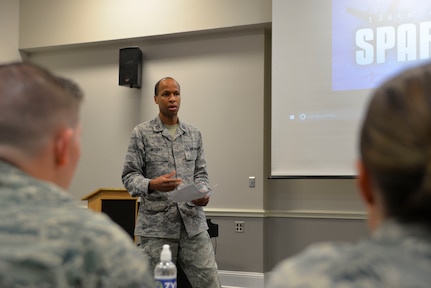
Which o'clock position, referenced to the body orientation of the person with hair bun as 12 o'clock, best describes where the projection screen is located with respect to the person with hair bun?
The projection screen is roughly at 12 o'clock from the person with hair bun.

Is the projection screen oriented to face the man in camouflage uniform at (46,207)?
yes

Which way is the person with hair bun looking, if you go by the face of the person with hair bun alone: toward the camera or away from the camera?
away from the camera

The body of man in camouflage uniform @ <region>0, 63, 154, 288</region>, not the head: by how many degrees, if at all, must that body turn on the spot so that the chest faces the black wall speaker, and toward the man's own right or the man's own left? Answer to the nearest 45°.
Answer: approximately 45° to the man's own left

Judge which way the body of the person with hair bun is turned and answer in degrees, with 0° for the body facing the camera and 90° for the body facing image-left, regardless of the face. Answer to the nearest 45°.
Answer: approximately 180°

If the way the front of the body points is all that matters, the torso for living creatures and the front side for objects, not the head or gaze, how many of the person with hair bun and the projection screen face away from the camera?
1

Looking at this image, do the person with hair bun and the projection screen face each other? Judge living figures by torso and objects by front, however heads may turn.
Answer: yes

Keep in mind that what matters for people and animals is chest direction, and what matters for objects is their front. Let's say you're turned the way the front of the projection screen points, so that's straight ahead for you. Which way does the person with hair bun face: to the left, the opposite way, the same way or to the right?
the opposite way

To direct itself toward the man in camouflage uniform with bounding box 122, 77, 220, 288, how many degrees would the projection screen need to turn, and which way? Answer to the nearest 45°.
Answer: approximately 45° to its right

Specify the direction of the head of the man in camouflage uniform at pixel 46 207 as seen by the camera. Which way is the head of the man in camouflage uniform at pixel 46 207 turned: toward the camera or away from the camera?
away from the camera

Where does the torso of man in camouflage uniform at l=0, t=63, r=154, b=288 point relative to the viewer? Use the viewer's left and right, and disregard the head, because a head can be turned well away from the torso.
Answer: facing away from the viewer and to the right of the viewer

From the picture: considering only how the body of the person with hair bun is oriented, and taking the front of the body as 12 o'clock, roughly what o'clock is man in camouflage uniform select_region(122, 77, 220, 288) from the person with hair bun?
The man in camouflage uniform is roughly at 11 o'clock from the person with hair bun.

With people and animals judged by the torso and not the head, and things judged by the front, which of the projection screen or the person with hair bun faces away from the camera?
the person with hair bun

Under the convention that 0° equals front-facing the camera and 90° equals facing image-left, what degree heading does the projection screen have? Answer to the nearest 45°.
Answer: approximately 0°
